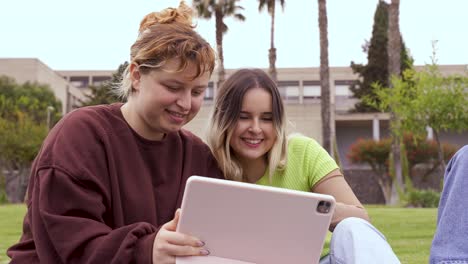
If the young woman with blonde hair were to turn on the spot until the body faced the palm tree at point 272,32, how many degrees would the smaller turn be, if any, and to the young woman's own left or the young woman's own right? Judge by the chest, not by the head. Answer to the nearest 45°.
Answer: approximately 180°

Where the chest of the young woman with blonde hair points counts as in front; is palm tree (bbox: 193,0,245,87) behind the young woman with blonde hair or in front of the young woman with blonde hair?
behind

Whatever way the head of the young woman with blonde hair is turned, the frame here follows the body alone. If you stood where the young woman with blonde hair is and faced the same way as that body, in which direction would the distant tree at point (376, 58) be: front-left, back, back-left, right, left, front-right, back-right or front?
back

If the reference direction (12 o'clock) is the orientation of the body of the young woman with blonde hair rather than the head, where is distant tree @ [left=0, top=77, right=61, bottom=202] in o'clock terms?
The distant tree is roughly at 5 o'clock from the young woman with blonde hair.

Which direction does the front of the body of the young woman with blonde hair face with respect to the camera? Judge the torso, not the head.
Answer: toward the camera

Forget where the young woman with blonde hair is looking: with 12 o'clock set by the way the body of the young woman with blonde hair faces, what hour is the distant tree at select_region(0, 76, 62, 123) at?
The distant tree is roughly at 5 o'clock from the young woman with blonde hair.

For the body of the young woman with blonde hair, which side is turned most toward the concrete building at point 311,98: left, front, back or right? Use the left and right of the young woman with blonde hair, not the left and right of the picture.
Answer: back

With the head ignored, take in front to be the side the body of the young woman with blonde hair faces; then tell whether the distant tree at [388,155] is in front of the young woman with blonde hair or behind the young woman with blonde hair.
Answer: behind

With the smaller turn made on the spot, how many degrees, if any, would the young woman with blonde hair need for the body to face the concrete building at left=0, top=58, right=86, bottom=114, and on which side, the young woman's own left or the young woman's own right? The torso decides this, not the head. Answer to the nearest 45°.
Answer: approximately 135° to the young woman's own right

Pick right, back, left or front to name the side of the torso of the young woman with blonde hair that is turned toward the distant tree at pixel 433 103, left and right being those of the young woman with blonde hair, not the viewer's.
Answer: back
